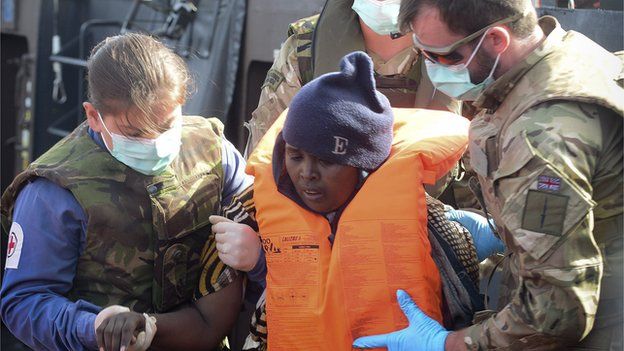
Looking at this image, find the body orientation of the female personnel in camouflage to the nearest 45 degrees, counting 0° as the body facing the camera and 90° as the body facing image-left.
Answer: approximately 315°

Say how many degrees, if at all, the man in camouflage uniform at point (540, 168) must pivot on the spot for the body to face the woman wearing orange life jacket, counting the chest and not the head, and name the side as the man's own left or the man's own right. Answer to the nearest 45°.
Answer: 0° — they already face them

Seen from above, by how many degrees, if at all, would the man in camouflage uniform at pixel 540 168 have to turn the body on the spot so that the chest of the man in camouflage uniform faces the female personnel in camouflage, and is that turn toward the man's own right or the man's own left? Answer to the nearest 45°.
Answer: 0° — they already face them

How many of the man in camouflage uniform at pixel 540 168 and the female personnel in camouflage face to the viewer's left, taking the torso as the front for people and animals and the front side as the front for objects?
1

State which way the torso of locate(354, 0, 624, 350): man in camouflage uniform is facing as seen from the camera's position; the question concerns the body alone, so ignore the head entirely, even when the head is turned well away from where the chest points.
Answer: to the viewer's left

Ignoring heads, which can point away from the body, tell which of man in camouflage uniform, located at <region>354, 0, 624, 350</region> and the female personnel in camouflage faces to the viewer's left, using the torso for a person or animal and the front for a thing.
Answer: the man in camouflage uniform

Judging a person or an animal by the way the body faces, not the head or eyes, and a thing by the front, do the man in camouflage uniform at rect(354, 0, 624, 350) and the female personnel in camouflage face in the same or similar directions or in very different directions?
very different directions
